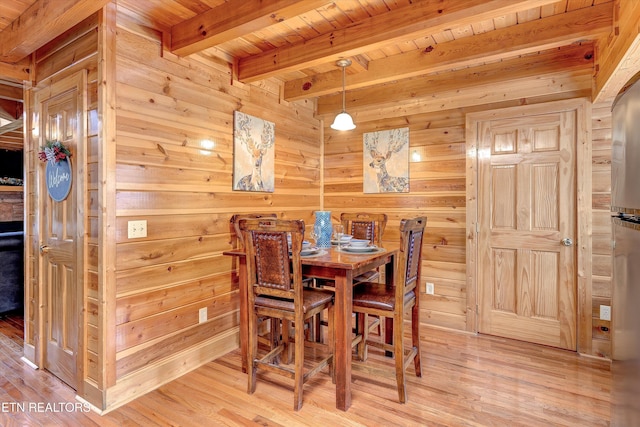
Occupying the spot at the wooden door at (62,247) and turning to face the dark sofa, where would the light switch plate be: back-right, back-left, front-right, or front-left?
back-right

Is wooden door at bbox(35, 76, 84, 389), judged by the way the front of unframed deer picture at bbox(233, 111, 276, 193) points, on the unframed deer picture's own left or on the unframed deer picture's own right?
on the unframed deer picture's own right

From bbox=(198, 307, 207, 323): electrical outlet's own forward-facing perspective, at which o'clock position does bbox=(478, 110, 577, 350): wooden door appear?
The wooden door is roughly at 11 o'clock from the electrical outlet.

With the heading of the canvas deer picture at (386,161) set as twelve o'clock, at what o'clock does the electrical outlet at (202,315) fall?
The electrical outlet is roughly at 12 o'clock from the canvas deer picture.

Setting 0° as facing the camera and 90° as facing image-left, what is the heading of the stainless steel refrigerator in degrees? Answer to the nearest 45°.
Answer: approximately 45°

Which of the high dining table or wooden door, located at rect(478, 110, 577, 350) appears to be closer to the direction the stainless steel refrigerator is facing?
the high dining table

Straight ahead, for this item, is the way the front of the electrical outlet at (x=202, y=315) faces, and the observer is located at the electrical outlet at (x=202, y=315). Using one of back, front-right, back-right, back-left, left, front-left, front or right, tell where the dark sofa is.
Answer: back

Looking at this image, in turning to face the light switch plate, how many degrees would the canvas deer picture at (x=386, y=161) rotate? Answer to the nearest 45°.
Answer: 0° — it already faces it

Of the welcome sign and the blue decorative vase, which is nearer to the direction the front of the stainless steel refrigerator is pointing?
the welcome sign

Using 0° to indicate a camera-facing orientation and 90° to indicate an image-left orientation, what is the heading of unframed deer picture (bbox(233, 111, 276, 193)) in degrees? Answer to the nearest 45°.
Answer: approximately 315°

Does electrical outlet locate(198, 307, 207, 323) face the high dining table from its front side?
yes

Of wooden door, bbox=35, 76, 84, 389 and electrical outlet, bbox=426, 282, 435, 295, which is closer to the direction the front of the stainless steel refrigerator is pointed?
the wooden door
